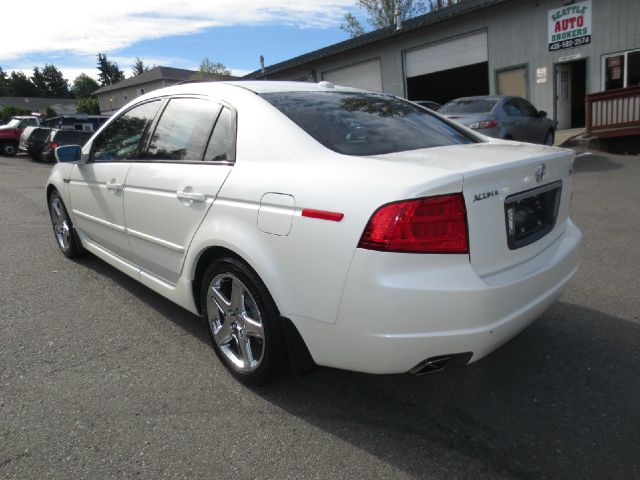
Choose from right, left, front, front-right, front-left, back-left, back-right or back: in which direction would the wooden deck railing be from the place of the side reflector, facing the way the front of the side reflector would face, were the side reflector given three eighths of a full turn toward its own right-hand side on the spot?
front-right

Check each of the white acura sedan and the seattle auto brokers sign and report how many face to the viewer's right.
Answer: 0

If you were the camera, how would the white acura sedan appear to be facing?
facing away from the viewer and to the left of the viewer

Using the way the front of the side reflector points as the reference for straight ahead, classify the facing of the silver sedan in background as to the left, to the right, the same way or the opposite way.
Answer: the opposite way

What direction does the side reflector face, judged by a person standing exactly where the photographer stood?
facing the viewer and to the left of the viewer

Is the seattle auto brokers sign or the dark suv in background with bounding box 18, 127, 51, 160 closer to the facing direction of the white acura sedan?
the dark suv in background

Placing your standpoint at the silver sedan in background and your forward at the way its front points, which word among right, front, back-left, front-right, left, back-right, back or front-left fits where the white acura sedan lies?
back-right

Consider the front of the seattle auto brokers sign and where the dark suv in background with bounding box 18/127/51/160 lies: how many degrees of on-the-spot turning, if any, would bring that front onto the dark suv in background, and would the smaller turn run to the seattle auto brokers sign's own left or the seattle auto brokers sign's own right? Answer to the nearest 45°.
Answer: approximately 45° to the seattle auto brokers sign's own right

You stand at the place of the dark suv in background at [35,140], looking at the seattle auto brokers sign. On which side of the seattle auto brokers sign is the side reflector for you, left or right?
right

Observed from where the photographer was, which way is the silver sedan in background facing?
facing away from the viewer and to the right of the viewer

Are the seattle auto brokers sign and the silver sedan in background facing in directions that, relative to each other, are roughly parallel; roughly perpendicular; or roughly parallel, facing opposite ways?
roughly parallel, facing opposite ways

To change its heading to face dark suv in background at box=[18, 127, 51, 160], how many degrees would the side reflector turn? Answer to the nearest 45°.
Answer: approximately 90° to its right

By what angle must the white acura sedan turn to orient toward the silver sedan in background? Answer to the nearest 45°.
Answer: approximately 90° to its right

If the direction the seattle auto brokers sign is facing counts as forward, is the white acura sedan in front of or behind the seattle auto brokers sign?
in front

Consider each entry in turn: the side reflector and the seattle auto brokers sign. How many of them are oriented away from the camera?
0

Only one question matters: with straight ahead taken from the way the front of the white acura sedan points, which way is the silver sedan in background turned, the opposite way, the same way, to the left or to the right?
to the right

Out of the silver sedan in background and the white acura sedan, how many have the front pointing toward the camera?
0

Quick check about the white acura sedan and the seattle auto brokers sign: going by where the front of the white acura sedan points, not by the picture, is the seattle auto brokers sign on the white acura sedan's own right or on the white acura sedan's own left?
on the white acura sedan's own right
